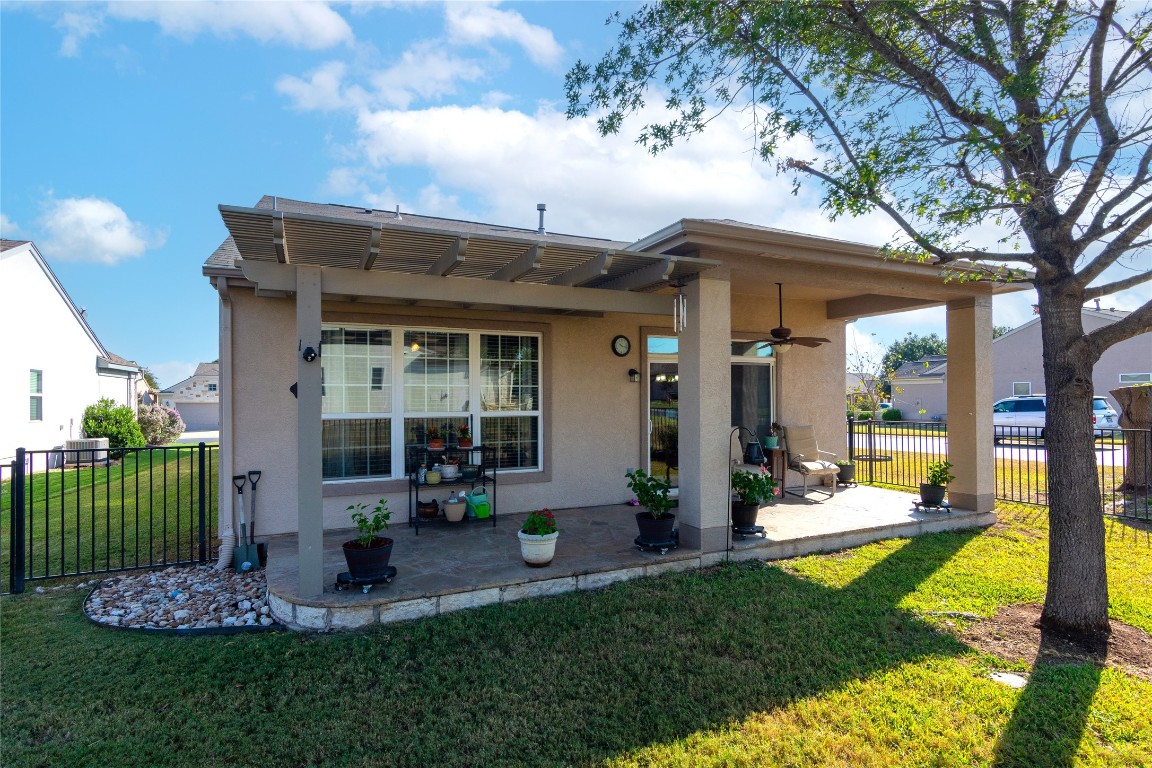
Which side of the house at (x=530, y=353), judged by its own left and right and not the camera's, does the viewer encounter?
back

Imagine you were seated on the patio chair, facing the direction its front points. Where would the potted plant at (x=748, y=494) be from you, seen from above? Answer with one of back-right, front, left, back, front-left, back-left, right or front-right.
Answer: front-right

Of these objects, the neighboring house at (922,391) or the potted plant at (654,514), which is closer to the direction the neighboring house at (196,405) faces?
the potted plant

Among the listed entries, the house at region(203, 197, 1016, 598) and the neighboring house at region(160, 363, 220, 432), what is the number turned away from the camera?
1

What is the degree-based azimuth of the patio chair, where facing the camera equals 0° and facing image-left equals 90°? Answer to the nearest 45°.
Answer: approximately 315°

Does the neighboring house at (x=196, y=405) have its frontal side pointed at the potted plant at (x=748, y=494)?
yes

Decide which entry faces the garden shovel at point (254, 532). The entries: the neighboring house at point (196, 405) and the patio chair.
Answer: the neighboring house

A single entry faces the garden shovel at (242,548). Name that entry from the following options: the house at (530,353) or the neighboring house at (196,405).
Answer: the neighboring house

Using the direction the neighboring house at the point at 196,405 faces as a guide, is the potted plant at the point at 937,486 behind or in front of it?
in front
